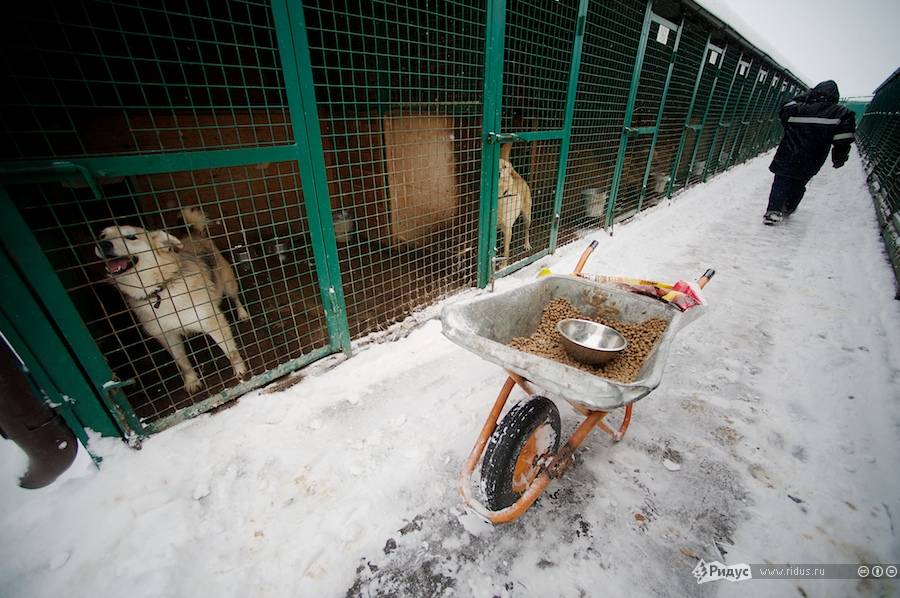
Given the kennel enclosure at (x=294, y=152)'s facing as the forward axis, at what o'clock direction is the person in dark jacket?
The person in dark jacket is roughly at 10 o'clock from the kennel enclosure.

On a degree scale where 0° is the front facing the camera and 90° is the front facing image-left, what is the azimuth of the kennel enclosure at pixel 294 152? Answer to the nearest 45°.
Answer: approximately 315°

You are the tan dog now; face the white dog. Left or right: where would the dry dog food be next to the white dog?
left

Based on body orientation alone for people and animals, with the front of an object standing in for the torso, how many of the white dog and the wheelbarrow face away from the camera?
0

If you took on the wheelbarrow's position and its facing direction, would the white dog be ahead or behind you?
ahead

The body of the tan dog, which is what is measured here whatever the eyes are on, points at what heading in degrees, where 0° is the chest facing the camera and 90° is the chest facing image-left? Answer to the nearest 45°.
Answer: approximately 45°

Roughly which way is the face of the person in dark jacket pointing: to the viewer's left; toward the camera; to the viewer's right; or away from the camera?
away from the camera
